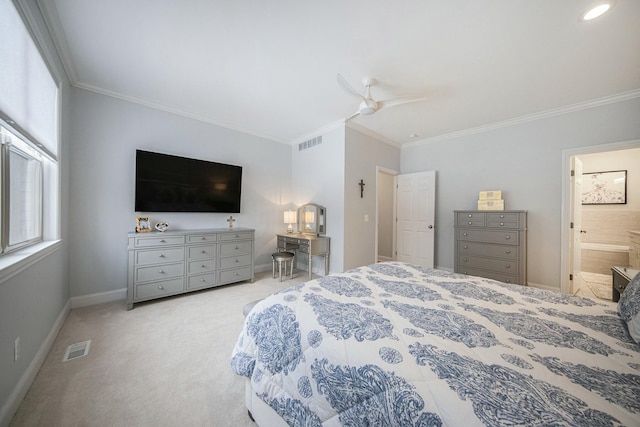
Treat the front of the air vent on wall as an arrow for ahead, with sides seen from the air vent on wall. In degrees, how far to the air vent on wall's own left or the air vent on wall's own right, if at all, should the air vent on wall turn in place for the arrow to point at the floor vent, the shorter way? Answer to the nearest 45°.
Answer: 0° — it already faces it

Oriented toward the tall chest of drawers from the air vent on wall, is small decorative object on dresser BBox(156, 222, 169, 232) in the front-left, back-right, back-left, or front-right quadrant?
back-right

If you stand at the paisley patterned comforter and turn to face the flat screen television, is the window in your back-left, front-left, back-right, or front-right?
front-left

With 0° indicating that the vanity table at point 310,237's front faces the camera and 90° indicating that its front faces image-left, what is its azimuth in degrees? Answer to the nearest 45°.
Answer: approximately 45°

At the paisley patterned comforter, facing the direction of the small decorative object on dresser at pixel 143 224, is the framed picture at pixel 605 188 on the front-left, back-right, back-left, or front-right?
back-right

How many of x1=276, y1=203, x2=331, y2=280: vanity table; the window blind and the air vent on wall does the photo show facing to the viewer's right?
1

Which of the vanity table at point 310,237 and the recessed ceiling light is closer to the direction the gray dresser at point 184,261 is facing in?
the recessed ceiling light

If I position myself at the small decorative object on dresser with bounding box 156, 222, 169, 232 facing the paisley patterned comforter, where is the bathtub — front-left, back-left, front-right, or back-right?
front-left

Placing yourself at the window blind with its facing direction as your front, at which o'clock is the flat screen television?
The flat screen television is roughly at 11 o'clock from the window blind.

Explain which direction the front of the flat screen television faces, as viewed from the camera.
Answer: facing the viewer and to the right of the viewer

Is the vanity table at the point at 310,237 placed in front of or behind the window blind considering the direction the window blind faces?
in front

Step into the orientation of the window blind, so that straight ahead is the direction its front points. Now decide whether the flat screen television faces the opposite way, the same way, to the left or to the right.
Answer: to the right

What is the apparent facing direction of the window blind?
to the viewer's right

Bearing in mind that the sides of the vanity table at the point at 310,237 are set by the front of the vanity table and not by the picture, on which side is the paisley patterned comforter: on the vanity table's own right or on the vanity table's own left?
on the vanity table's own left

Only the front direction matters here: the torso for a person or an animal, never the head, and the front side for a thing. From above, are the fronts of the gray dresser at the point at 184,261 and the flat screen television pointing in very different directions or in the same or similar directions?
same or similar directions

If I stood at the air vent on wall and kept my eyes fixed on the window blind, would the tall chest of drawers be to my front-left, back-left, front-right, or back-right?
back-left

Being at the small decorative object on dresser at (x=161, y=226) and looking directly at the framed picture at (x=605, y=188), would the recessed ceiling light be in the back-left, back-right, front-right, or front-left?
front-right

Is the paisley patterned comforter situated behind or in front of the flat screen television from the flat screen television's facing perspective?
in front
